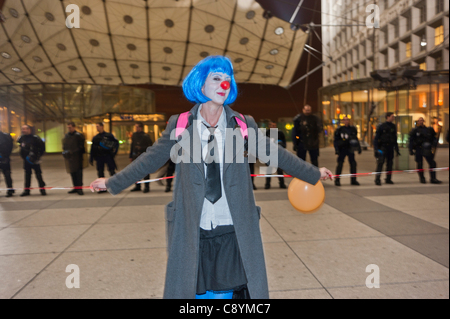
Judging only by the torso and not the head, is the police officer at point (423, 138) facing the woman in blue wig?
yes

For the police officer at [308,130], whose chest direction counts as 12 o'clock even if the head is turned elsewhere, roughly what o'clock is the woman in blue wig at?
The woman in blue wig is roughly at 12 o'clock from the police officer.

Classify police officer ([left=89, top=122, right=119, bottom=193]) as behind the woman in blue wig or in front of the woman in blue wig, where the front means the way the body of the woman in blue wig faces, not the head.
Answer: behind

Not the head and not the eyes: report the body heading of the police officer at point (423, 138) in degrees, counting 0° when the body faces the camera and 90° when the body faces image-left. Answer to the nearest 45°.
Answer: approximately 0°

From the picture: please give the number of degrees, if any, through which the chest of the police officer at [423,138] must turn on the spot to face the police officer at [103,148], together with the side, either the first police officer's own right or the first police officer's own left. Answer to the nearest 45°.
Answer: approximately 90° to the first police officer's own right

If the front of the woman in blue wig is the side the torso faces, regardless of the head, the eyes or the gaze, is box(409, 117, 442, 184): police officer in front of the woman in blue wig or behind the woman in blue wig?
behind
